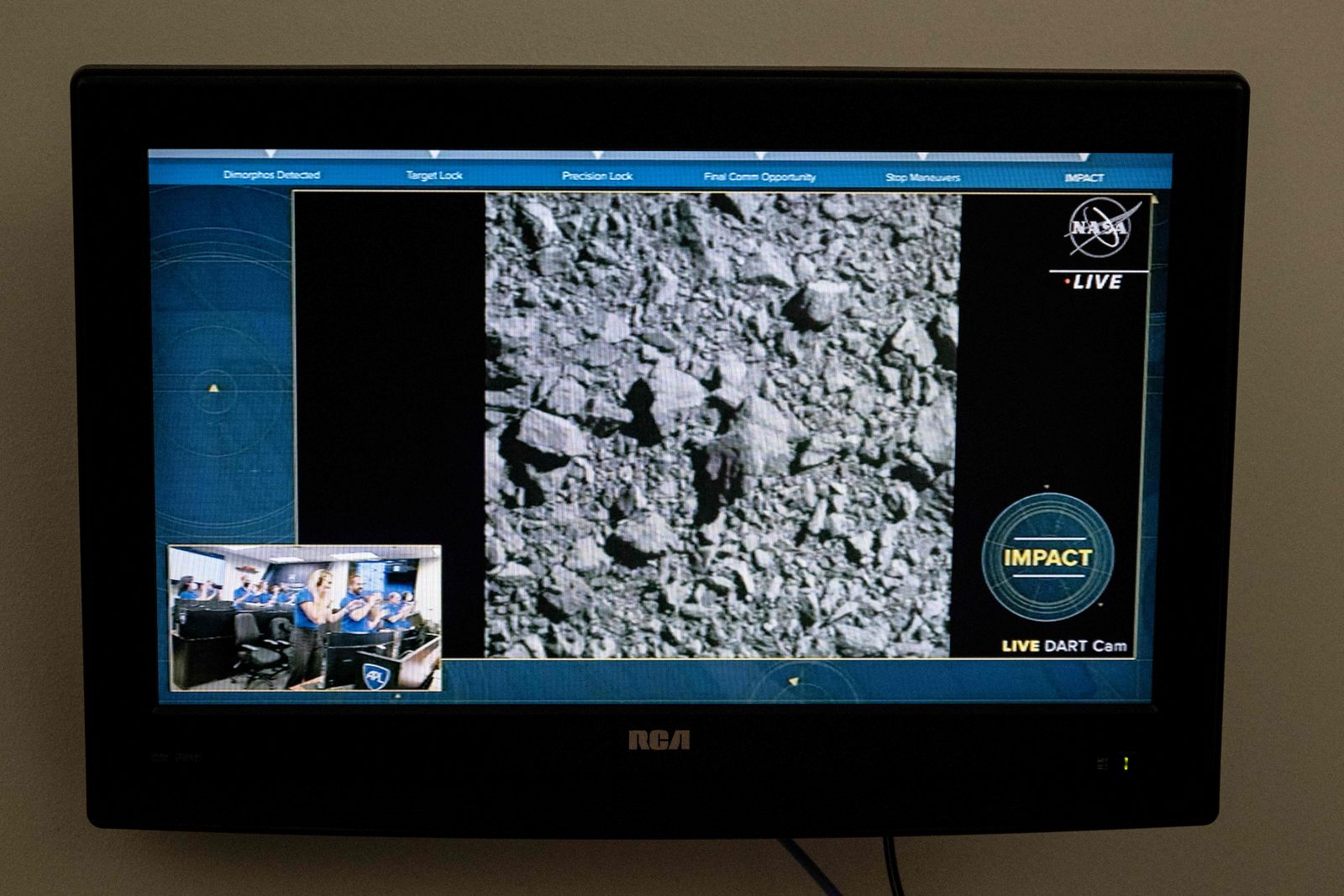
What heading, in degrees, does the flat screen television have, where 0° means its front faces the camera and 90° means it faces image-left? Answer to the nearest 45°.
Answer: approximately 0°
